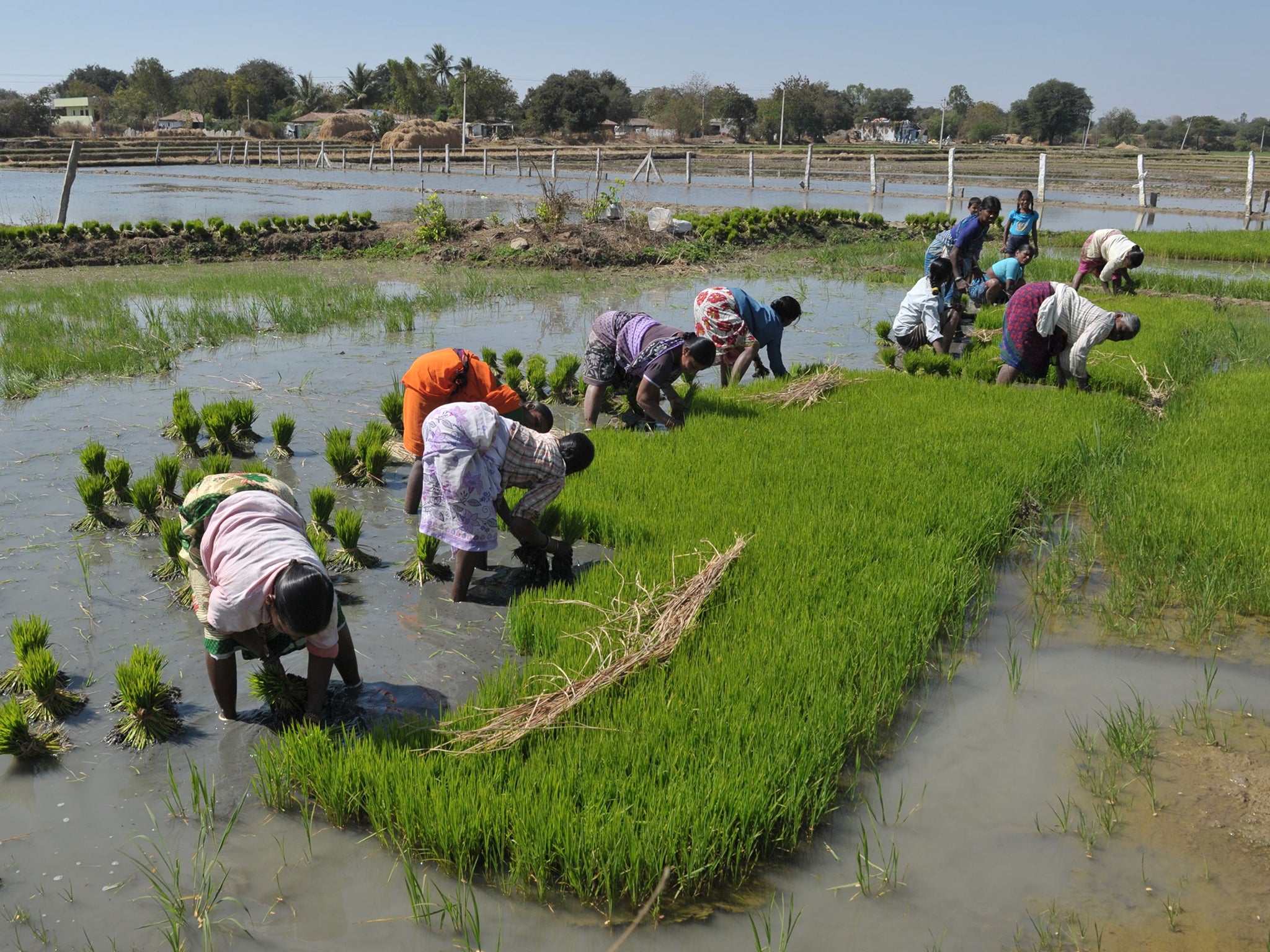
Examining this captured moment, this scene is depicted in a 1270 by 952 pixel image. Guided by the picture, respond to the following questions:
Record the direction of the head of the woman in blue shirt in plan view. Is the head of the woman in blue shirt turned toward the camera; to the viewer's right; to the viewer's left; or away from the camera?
to the viewer's right

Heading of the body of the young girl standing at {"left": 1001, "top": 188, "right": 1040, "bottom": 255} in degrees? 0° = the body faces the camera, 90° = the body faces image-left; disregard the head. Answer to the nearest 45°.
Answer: approximately 0°

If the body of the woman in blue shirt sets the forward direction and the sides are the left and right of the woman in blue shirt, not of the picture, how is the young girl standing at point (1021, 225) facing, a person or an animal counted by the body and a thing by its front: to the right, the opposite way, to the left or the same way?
to the right

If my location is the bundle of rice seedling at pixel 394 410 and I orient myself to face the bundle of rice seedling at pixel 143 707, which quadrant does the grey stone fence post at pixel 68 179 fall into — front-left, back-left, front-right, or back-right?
back-right

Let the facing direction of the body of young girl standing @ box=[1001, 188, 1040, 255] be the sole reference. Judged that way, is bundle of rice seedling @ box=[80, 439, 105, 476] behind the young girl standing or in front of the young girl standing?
in front

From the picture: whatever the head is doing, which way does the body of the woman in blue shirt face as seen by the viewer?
to the viewer's right

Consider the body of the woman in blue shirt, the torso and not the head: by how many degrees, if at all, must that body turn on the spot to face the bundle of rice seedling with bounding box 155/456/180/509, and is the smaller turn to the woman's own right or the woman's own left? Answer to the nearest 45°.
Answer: approximately 135° to the woman's own right

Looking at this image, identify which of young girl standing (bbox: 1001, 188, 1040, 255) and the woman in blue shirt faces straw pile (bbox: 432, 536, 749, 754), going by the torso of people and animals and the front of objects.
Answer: the young girl standing
